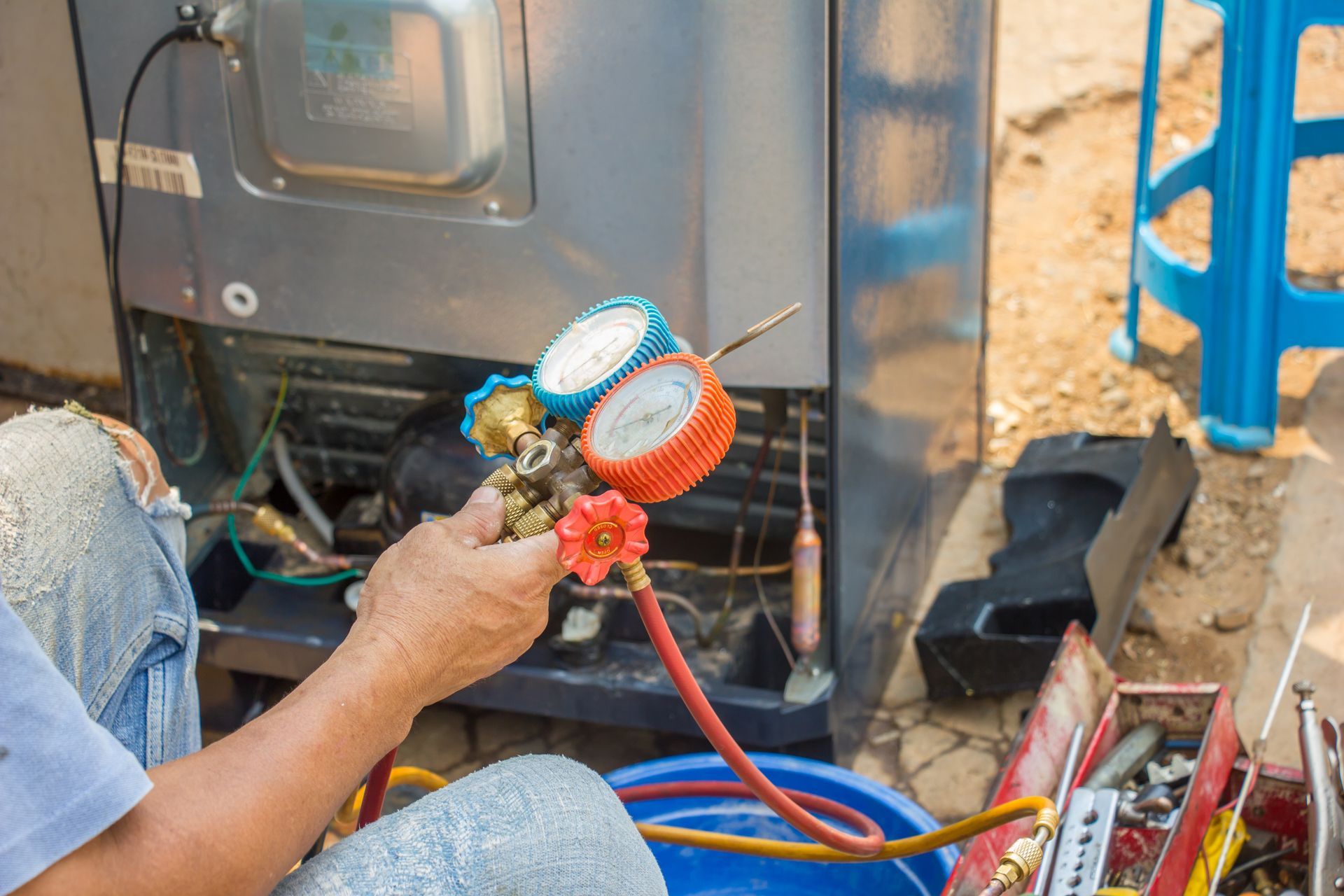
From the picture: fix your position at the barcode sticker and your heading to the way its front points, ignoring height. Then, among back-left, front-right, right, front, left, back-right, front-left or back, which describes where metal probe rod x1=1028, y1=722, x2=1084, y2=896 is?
front-left

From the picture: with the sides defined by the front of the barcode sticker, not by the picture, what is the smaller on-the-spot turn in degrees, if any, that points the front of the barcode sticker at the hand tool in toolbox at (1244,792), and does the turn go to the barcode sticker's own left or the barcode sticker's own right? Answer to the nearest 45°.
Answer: approximately 45° to the barcode sticker's own left

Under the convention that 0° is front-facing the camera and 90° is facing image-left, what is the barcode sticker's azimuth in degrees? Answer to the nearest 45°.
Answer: approximately 0°

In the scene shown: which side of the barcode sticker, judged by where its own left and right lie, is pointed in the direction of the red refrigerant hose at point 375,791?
front

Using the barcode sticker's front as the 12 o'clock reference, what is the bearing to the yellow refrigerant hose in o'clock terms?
The yellow refrigerant hose is roughly at 11 o'clock from the barcode sticker.

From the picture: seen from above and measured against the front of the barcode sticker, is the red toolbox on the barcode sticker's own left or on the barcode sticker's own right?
on the barcode sticker's own left
